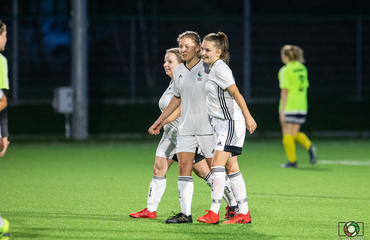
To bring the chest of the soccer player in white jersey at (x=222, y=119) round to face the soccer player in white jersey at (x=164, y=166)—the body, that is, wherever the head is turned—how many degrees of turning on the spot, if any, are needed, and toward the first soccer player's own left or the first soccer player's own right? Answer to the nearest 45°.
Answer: approximately 45° to the first soccer player's own right
